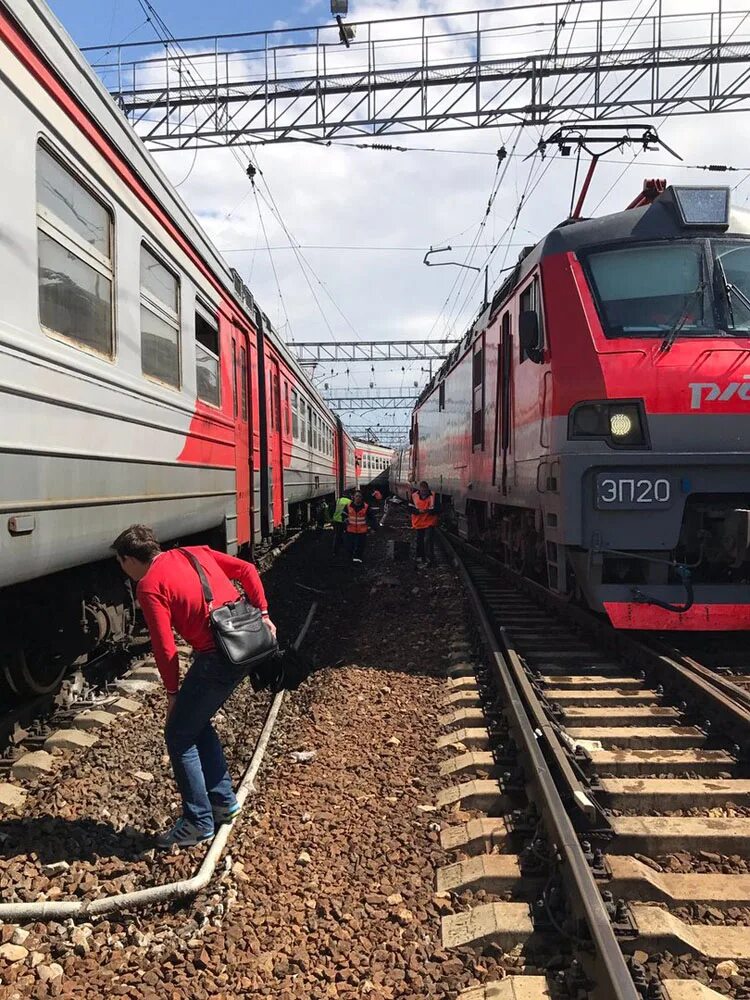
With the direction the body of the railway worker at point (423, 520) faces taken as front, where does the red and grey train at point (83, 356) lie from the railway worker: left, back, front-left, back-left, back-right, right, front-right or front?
front

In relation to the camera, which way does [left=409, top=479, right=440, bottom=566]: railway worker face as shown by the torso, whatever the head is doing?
toward the camera

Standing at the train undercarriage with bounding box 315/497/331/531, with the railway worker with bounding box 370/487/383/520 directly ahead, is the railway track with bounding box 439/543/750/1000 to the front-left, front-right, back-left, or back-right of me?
back-right

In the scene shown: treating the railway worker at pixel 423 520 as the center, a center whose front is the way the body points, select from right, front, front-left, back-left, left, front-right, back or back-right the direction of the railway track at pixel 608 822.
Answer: front

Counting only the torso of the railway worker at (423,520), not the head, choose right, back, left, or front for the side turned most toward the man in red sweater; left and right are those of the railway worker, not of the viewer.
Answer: front

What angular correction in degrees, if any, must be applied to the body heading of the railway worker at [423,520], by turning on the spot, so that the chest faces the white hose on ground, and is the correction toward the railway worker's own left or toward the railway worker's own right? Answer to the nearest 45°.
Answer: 0° — they already face it

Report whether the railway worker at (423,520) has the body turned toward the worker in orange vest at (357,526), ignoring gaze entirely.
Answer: no
